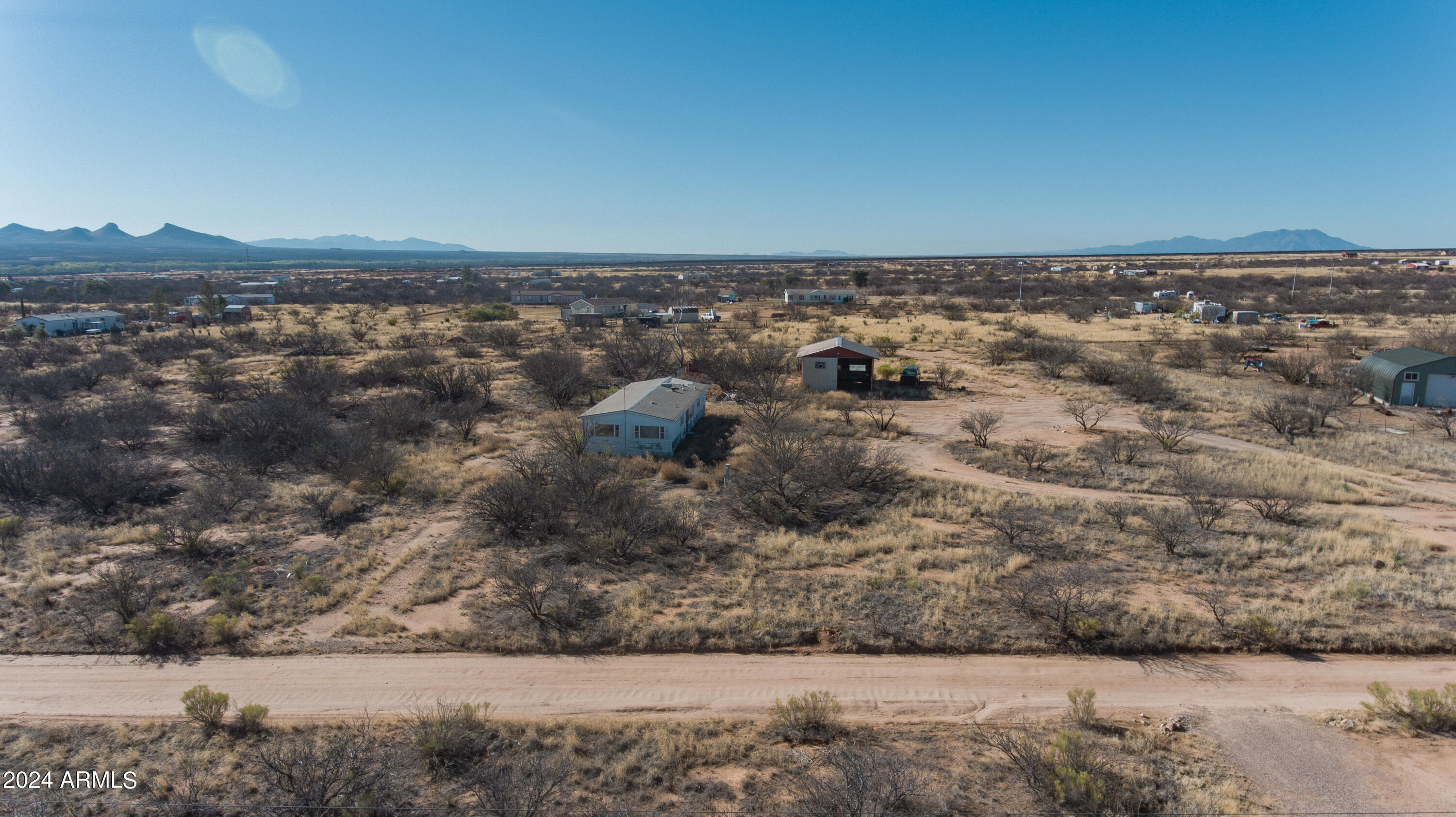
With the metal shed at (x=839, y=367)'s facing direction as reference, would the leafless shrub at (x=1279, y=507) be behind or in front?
in front

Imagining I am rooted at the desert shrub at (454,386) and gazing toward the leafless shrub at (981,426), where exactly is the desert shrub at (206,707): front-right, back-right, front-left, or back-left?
front-right

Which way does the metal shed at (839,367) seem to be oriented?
toward the camera

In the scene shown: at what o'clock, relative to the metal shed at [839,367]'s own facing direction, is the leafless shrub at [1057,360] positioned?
The leafless shrub is roughly at 8 o'clock from the metal shed.

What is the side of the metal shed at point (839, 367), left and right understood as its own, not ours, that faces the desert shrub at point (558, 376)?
right

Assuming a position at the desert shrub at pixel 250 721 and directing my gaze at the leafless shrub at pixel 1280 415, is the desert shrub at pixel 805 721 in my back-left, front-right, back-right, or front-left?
front-right

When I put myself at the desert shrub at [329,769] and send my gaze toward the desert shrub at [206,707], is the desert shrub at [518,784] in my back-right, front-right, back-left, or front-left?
back-right

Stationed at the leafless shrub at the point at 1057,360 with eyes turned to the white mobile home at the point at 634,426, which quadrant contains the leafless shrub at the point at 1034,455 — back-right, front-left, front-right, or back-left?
front-left

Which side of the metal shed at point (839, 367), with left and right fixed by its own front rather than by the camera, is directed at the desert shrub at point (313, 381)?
right

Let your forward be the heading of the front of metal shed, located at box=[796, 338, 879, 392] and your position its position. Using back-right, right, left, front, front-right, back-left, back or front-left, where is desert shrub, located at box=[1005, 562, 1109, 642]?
front

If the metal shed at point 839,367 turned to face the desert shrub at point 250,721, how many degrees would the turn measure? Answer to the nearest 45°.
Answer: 0° — it already faces it

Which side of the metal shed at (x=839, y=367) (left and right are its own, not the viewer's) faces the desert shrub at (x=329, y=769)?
front

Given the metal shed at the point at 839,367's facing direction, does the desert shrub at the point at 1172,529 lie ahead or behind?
ahead

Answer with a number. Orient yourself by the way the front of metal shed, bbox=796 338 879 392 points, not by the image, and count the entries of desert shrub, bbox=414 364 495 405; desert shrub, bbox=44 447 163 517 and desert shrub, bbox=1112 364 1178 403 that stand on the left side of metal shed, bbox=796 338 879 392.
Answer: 1

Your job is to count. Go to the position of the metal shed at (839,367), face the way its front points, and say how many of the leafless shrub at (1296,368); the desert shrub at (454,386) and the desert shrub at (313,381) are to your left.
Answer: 1

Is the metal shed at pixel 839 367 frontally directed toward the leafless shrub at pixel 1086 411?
no

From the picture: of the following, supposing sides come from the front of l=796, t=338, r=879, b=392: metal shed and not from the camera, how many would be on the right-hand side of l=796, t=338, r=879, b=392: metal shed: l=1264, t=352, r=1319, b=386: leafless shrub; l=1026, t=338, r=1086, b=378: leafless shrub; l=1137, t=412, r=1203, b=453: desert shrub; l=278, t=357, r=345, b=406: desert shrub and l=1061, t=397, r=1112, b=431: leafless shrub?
1

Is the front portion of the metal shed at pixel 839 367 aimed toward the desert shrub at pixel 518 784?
yes

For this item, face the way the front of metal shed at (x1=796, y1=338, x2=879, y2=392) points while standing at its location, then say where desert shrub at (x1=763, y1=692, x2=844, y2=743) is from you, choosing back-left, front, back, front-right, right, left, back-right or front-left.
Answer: front
